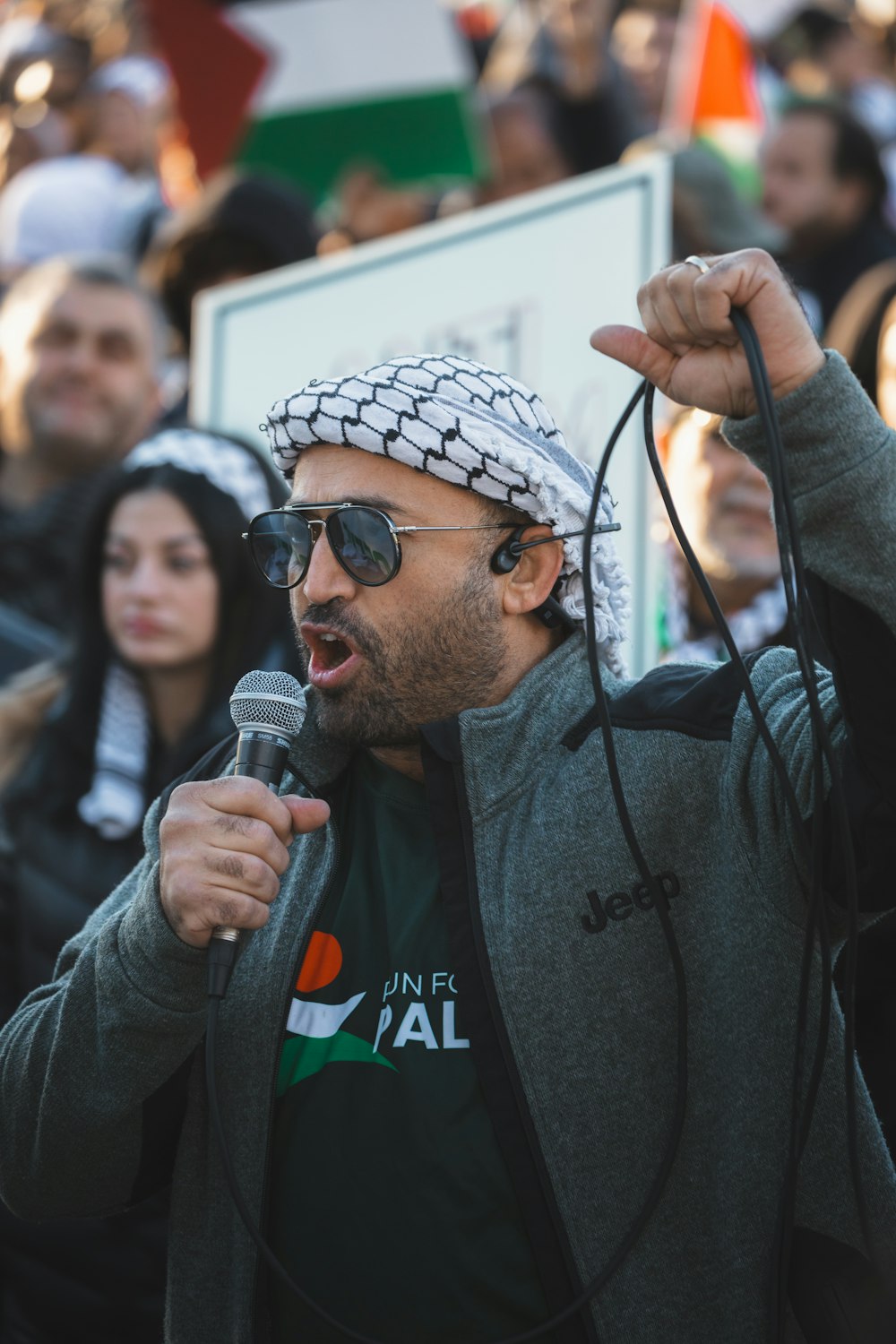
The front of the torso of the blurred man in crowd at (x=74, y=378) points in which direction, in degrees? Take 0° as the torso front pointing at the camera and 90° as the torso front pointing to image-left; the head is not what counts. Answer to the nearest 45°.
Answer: approximately 0°

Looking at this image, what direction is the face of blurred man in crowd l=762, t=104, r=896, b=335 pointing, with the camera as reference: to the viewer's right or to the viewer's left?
to the viewer's left

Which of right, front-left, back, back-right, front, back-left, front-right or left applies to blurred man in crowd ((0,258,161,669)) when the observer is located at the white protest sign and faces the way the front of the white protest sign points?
right

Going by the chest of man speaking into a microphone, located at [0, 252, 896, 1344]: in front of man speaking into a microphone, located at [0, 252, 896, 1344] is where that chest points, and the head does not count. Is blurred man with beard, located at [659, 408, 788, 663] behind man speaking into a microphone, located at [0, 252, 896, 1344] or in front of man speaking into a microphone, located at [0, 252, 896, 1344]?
behind

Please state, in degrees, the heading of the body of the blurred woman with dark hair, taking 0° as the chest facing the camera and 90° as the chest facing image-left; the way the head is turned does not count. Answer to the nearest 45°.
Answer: approximately 45°
